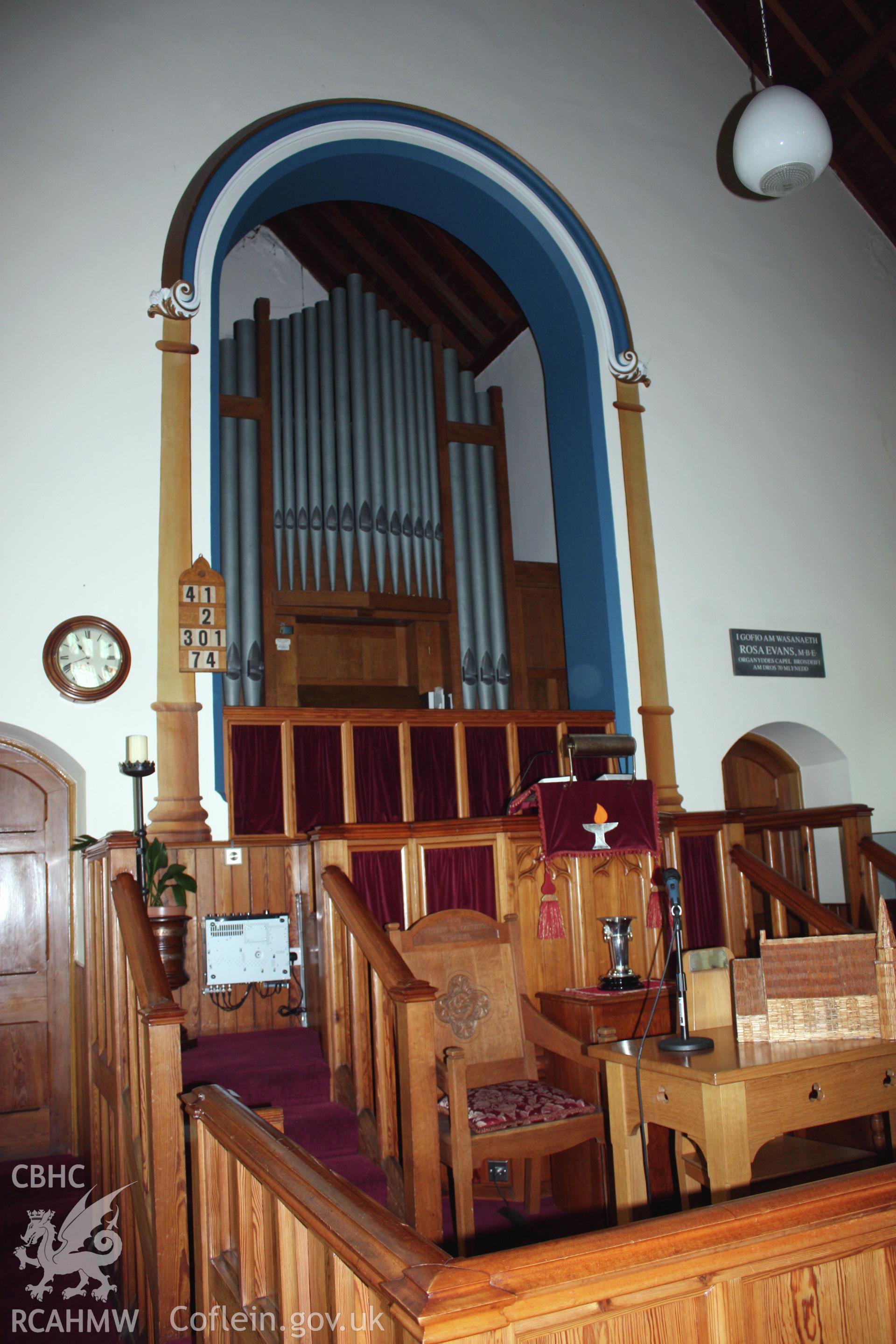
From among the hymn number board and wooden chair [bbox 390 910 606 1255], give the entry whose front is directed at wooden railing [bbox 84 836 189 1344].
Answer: the hymn number board

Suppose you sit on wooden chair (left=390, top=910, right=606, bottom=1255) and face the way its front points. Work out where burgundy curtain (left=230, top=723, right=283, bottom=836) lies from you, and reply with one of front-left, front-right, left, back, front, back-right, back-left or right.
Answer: back

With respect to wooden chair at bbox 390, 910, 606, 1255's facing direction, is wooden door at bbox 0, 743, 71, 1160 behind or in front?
behind

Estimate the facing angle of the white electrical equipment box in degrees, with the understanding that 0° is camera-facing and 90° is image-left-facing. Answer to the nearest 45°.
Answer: approximately 0°

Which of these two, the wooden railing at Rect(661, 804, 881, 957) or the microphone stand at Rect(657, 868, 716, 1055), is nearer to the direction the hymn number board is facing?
the microphone stand

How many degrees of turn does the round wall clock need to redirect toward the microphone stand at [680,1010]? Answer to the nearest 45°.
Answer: approximately 45° to its left
